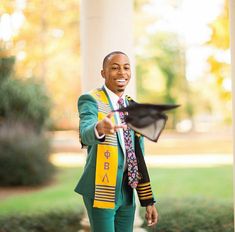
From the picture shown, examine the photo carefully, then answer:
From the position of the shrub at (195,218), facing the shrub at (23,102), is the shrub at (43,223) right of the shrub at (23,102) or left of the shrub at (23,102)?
left

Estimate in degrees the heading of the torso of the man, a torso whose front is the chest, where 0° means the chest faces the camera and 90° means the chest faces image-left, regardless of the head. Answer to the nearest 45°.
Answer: approximately 315°

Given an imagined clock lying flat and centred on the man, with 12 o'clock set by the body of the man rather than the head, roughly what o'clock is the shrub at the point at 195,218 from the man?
The shrub is roughly at 8 o'clock from the man.

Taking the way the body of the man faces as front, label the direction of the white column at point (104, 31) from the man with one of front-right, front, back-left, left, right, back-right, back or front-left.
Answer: back-left
